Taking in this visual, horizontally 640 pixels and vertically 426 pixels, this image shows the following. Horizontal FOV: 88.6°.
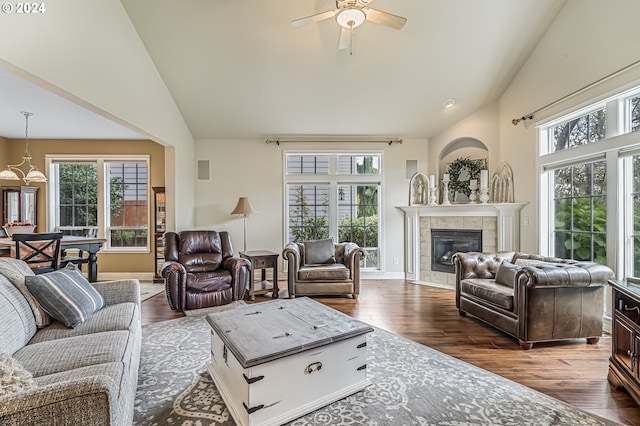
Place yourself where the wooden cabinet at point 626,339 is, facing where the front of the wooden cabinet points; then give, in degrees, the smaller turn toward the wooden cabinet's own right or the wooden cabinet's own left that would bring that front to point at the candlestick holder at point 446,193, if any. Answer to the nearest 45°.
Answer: approximately 90° to the wooden cabinet's own right

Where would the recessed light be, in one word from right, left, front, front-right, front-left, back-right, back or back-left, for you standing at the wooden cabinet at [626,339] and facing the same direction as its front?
right

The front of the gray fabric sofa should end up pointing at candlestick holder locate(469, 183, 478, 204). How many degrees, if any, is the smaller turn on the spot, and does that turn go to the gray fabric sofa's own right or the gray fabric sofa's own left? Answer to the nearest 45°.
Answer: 0° — it already faces it

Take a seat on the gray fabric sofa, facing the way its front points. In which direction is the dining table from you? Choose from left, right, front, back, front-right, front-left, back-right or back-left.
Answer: left

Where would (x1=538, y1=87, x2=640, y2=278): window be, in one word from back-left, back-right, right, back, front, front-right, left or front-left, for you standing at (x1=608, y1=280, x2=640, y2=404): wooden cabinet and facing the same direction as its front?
back-right

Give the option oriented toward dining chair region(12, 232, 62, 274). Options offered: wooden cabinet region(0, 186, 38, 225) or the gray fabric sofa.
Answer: the wooden cabinet

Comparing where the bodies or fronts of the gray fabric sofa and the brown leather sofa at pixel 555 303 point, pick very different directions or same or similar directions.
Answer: very different directions

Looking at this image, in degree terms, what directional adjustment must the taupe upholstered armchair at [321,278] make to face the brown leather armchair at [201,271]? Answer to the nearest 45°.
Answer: approximately 90° to its right

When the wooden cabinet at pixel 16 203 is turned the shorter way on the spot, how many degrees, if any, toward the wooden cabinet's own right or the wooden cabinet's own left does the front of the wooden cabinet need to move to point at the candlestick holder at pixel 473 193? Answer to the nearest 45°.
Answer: approximately 45° to the wooden cabinet's own left

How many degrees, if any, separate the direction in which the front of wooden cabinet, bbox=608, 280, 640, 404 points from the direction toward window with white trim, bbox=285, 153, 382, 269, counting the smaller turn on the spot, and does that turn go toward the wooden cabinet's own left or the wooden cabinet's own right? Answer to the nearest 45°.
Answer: approximately 45° to the wooden cabinet's own right

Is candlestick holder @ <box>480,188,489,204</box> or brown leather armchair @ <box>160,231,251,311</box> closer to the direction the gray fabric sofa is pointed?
the candlestick holder

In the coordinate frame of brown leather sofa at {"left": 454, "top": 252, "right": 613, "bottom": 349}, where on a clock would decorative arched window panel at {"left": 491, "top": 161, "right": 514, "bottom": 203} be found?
The decorative arched window panel is roughly at 4 o'clock from the brown leather sofa.

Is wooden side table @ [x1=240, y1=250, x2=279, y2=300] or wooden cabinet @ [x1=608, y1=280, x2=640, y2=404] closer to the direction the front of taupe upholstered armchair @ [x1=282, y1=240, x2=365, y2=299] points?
the wooden cabinet

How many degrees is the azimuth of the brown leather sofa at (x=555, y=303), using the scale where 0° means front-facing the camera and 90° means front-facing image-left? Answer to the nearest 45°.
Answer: approximately 45°

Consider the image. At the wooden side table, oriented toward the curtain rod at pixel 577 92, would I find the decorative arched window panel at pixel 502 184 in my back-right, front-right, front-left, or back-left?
front-left

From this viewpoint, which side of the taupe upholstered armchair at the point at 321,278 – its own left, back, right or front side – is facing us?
front

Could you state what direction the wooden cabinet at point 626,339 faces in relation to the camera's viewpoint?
facing the viewer and to the left of the viewer

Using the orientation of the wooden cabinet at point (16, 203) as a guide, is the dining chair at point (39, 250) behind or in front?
in front
